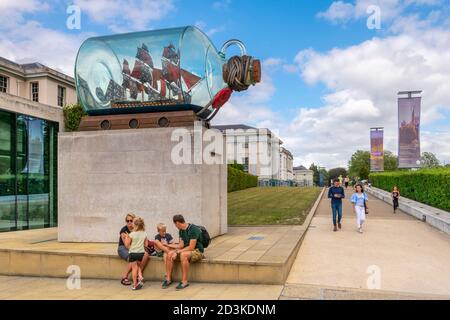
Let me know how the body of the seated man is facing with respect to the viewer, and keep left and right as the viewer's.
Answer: facing the viewer and to the left of the viewer

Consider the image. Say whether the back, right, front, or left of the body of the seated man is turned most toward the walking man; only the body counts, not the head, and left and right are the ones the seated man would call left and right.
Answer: back

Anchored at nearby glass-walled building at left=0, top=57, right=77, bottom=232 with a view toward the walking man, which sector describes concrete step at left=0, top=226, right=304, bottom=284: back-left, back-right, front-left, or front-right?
front-right

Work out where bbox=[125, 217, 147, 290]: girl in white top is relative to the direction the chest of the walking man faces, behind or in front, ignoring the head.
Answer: in front

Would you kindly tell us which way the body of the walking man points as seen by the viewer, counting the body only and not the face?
toward the camera

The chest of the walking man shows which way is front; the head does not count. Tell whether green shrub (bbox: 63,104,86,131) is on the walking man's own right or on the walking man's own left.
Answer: on the walking man's own right

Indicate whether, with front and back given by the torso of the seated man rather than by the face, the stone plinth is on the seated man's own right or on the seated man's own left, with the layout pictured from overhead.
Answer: on the seated man's own right

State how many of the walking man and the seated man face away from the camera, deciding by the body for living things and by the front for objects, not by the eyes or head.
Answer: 0

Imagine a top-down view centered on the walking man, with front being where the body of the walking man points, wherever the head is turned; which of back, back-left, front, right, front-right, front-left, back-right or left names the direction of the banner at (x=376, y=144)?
back

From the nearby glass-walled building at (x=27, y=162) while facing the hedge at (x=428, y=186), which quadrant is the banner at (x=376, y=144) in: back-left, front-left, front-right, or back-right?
front-left

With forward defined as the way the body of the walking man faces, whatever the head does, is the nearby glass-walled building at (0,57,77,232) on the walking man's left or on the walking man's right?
on the walking man's right
